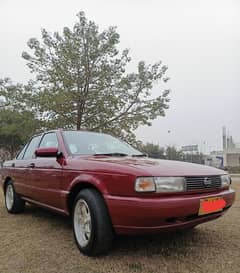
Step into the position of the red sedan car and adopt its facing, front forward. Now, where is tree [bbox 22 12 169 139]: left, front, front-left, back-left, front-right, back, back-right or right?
back-left

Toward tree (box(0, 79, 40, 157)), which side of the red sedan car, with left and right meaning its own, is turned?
back

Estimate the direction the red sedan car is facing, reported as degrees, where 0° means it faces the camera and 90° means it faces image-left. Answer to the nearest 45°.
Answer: approximately 315°
